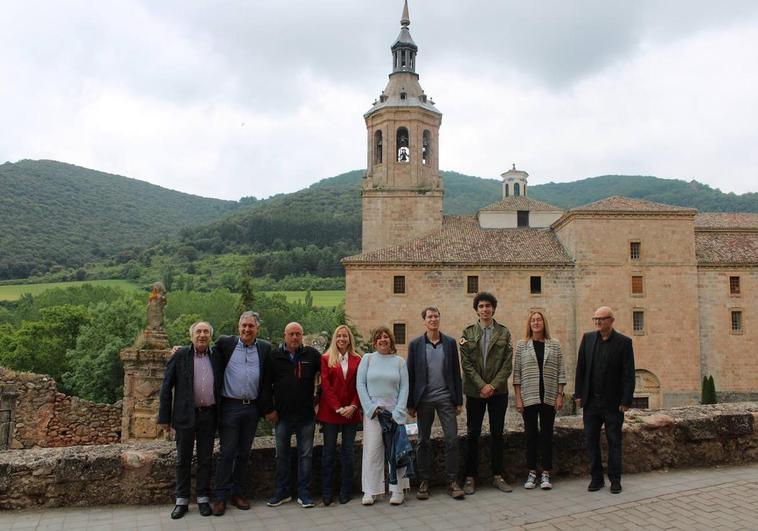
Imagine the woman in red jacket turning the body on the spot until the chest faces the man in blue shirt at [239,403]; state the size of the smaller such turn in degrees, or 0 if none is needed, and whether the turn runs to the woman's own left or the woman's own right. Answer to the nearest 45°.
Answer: approximately 90° to the woman's own right

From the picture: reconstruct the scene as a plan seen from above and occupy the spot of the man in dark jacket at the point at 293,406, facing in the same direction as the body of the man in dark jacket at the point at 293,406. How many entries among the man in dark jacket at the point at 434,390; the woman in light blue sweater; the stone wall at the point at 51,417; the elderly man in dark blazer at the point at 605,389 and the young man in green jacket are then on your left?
4

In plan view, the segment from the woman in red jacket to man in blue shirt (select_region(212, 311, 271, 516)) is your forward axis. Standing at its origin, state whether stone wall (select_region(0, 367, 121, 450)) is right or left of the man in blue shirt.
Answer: right

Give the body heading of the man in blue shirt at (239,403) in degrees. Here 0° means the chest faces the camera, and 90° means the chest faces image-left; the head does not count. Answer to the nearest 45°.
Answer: approximately 0°

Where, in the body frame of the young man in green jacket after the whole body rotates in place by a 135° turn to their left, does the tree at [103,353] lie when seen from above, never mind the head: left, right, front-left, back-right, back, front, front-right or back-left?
left

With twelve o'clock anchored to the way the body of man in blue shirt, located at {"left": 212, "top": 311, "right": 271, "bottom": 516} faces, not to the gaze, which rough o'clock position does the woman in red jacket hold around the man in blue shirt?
The woman in red jacket is roughly at 9 o'clock from the man in blue shirt.

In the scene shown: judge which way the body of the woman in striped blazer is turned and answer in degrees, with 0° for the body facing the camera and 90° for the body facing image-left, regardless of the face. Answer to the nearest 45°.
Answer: approximately 0°

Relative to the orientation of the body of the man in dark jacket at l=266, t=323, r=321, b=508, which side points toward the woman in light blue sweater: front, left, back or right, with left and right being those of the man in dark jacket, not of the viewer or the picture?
left
